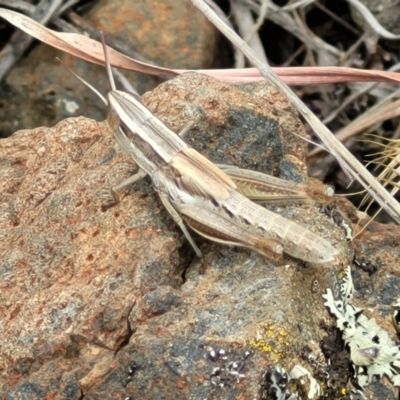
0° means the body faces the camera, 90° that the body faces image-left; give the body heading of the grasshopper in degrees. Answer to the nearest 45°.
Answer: approximately 135°
